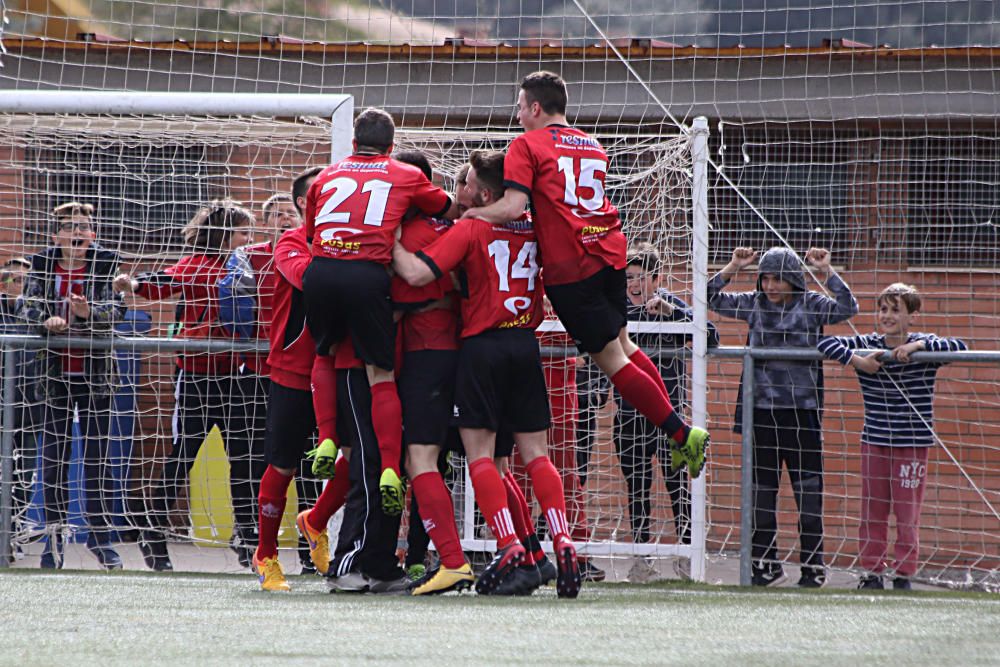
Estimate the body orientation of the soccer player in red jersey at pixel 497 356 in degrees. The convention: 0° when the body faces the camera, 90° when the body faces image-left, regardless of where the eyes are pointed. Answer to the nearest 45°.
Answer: approximately 135°

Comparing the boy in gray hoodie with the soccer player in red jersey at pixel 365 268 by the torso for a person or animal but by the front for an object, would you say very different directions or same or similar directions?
very different directions

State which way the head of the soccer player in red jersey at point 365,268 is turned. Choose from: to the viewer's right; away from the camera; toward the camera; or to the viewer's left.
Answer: away from the camera

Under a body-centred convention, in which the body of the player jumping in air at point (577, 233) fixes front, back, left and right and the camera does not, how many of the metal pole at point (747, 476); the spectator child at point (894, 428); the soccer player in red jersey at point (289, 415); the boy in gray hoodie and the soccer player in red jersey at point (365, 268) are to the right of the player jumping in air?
3

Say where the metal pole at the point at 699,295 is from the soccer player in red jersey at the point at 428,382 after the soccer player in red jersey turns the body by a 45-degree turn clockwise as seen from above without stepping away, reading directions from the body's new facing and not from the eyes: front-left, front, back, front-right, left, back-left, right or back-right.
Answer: right

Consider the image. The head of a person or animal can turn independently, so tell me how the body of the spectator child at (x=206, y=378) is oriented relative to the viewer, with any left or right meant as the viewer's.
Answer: facing to the right of the viewer

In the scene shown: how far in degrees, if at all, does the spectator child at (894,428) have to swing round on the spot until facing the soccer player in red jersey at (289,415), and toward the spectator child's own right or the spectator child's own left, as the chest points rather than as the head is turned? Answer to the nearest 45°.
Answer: approximately 45° to the spectator child's own right

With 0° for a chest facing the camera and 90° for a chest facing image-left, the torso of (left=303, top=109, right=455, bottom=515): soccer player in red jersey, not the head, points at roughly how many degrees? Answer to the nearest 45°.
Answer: approximately 225°
